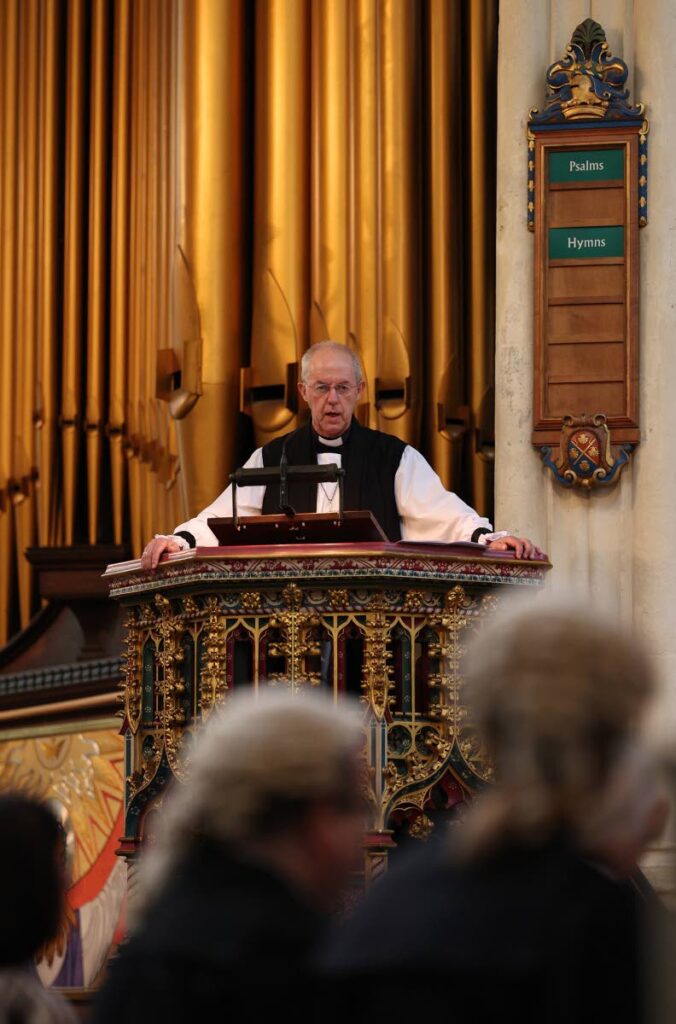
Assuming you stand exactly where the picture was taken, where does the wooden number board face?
facing the viewer

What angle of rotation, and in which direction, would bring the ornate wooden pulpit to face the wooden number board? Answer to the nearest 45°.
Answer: approximately 135° to its left

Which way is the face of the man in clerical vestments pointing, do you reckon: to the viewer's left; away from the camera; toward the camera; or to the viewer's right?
toward the camera

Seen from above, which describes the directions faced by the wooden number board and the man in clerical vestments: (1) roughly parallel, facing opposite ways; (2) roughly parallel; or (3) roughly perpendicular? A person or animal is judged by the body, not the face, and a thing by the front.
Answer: roughly parallel

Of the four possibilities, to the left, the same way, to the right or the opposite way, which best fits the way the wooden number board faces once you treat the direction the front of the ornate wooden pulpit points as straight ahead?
the same way

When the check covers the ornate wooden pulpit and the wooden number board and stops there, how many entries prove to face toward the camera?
2

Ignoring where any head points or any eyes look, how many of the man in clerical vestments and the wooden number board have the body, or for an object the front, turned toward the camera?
2

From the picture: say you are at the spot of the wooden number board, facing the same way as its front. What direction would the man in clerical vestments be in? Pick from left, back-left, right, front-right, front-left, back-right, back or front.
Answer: front-right
